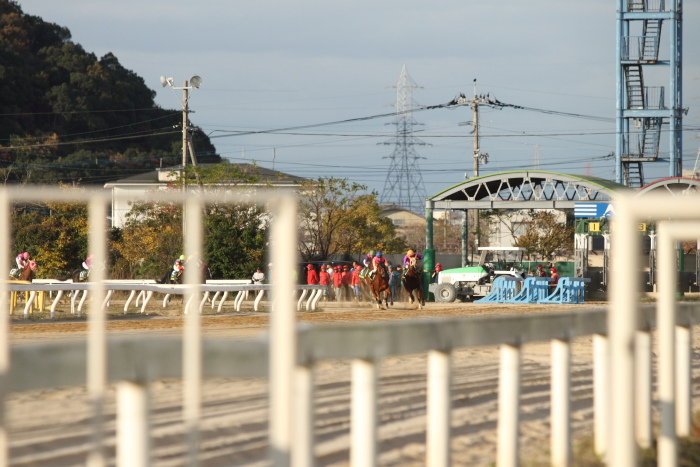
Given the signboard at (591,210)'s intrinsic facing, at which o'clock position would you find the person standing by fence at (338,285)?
The person standing by fence is roughly at 2 o'clock from the signboard.

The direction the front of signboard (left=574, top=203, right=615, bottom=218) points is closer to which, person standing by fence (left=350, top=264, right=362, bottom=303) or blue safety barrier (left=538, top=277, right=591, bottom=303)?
the blue safety barrier

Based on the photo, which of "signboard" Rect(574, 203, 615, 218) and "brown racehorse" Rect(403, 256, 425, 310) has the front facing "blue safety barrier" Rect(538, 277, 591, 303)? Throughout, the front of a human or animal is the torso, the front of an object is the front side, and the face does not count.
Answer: the signboard

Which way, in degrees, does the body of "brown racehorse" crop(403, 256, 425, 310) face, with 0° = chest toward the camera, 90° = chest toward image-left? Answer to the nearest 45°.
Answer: approximately 0°

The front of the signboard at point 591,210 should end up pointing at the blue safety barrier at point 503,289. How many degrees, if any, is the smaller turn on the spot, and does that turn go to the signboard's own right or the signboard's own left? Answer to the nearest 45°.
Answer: approximately 45° to the signboard's own right

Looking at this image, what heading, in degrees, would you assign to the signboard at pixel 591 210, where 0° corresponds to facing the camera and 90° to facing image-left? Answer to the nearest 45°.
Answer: approximately 0°

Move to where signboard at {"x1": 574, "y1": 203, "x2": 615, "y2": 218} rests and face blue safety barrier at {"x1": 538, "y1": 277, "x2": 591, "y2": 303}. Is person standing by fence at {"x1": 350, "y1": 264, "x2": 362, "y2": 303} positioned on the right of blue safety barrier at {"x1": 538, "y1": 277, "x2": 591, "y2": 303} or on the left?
right

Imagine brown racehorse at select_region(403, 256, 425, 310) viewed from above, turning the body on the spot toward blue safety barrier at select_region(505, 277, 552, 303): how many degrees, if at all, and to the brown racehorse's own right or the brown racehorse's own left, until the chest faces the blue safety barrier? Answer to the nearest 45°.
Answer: approximately 135° to the brown racehorse's own left

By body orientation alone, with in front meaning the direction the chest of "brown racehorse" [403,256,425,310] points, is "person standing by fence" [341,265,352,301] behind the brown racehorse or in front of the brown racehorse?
behind

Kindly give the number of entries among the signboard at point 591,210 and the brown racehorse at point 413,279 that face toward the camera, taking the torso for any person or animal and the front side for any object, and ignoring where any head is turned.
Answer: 2
